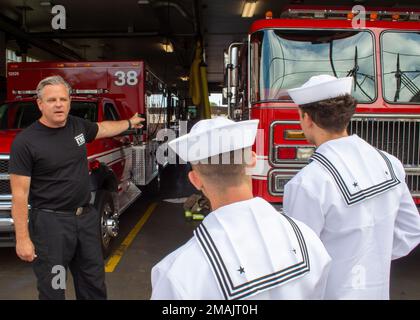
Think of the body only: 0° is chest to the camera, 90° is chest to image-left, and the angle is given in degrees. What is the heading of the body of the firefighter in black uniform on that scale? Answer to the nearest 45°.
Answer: approximately 315°

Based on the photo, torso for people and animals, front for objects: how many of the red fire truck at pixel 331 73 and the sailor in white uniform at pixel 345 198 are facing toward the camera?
1

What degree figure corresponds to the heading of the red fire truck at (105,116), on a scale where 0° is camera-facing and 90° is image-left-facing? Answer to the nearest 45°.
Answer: approximately 45°

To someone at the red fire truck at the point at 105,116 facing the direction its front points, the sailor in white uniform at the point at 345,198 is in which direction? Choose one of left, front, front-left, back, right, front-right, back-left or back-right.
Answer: front-left

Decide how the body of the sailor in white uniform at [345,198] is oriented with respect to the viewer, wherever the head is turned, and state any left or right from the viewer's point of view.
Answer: facing away from the viewer and to the left of the viewer

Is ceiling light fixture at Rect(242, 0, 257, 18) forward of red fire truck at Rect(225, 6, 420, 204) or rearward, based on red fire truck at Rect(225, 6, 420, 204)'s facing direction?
rearward

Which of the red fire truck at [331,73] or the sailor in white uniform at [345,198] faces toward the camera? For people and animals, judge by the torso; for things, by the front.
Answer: the red fire truck

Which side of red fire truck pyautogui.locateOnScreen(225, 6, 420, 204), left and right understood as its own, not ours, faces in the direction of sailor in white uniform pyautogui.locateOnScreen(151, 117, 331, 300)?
front

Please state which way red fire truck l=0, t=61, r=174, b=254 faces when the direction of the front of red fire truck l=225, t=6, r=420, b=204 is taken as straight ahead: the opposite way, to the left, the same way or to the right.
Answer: the same way

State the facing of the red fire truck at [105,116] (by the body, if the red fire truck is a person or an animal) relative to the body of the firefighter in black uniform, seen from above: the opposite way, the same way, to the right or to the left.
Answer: to the right

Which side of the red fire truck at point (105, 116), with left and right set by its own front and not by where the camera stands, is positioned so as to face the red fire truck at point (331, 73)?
left

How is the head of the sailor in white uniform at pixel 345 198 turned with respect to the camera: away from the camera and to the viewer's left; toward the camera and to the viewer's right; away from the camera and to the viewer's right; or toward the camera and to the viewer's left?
away from the camera and to the viewer's left

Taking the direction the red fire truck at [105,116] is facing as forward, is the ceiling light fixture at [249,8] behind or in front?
behind

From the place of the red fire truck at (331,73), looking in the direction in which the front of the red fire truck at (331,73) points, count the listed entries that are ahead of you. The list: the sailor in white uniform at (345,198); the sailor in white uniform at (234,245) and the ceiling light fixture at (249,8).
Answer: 2

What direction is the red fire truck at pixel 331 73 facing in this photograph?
toward the camera

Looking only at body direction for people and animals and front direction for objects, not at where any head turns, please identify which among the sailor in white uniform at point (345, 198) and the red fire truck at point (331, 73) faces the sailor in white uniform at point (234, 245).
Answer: the red fire truck

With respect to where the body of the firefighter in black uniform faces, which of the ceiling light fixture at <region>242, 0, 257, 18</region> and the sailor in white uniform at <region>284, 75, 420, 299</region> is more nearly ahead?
the sailor in white uniform
